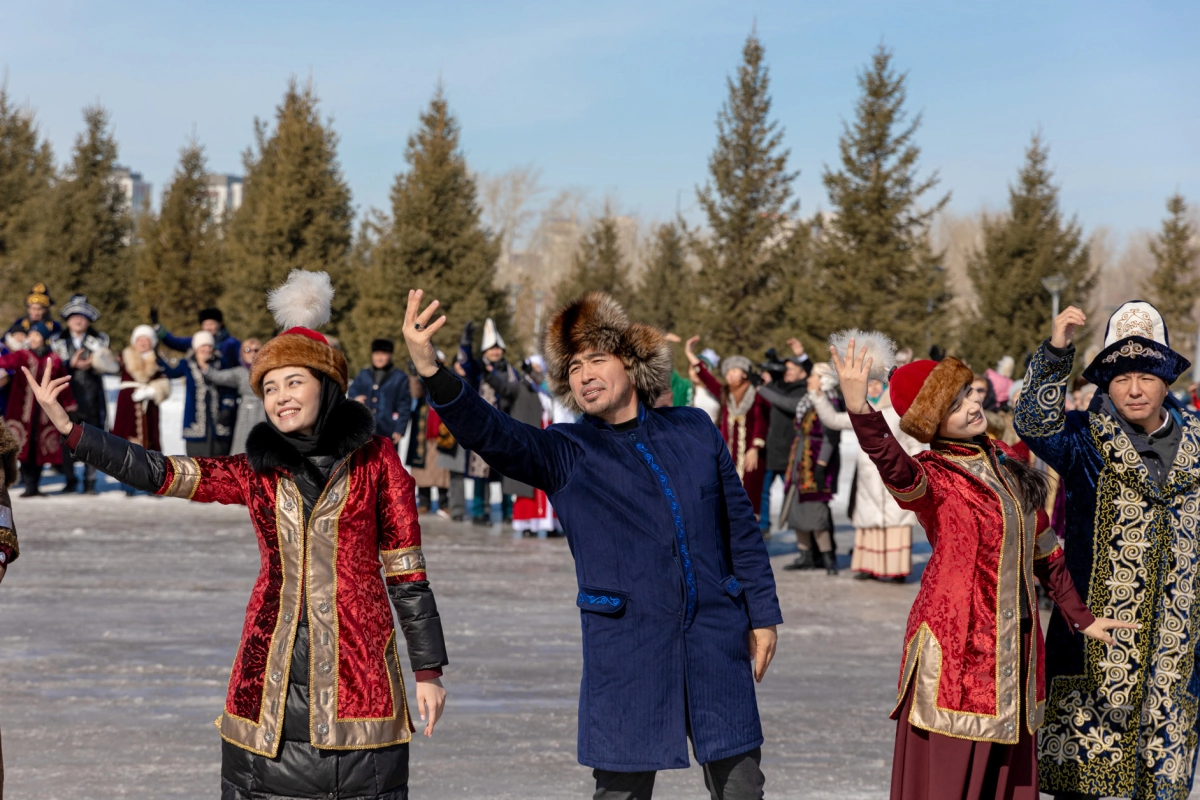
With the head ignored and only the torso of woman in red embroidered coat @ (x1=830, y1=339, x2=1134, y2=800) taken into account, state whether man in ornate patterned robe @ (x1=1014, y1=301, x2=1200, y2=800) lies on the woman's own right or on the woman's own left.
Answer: on the woman's own left

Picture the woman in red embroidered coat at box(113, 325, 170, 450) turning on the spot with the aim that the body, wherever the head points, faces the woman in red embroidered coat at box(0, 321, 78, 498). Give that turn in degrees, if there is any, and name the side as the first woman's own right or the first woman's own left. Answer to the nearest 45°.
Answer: approximately 45° to the first woman's own right

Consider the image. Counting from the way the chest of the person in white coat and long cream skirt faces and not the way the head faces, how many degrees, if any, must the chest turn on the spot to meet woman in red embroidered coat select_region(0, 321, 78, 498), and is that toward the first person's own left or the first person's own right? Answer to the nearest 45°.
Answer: approximately 90° to the first person's own right

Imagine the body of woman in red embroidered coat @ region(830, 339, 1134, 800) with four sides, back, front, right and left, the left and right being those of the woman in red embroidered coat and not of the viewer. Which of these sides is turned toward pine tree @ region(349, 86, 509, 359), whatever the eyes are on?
back

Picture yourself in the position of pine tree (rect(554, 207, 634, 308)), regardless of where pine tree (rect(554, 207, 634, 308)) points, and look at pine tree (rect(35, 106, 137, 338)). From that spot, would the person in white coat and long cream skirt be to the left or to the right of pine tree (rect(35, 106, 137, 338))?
left

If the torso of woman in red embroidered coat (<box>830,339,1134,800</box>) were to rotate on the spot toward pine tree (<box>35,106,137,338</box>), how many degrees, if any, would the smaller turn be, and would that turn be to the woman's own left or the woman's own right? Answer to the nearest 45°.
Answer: approximately 180°

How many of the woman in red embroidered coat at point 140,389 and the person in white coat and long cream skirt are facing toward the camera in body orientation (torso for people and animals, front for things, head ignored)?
2

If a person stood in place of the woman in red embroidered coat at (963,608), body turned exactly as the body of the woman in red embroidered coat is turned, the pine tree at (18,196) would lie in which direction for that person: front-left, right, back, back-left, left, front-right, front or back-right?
back
